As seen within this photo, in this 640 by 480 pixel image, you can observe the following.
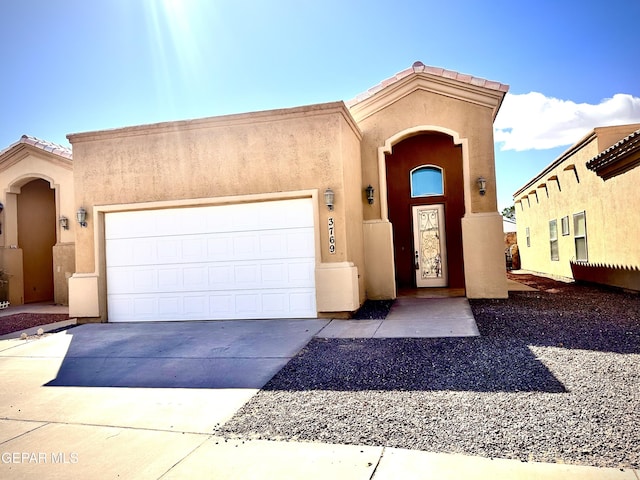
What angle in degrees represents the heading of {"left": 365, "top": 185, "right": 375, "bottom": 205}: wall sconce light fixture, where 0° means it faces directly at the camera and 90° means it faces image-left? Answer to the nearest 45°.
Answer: approximately 0°

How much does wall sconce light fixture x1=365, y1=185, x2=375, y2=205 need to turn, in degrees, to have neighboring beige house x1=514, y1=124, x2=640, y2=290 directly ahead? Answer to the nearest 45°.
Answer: approximately 90° to its left

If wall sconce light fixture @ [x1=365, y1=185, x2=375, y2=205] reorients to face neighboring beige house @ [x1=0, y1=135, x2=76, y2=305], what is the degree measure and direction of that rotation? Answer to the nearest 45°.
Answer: approximately 90° to its right
